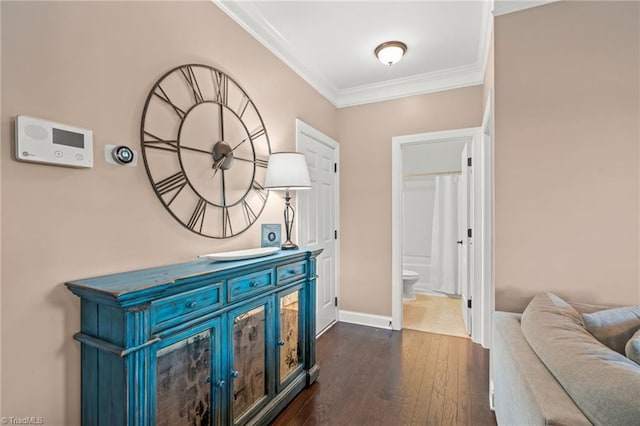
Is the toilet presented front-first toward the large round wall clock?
no

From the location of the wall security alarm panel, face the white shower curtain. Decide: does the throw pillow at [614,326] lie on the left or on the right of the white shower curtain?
right

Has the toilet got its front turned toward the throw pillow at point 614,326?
no

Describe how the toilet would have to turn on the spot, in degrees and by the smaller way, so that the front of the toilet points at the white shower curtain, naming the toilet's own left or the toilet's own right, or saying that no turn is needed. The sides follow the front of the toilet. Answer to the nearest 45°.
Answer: approximately 45° to the toilet's own left

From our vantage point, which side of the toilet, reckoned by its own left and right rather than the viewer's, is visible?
right

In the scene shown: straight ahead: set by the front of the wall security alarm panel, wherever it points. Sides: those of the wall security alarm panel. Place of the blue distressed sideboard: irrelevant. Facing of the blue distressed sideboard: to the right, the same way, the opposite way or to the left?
the same way

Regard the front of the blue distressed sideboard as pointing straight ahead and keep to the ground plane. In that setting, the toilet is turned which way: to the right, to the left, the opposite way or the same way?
the same way

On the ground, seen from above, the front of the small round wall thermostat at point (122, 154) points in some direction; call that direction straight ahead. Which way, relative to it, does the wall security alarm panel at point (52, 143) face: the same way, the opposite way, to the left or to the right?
the same way

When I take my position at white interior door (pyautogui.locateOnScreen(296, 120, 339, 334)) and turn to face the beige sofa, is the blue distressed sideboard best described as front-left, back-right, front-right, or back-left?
front-right

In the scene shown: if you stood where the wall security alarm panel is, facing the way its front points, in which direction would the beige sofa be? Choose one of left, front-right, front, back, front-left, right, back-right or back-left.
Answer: front

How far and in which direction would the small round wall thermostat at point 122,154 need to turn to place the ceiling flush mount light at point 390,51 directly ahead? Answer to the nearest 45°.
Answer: approximately 45° to its left

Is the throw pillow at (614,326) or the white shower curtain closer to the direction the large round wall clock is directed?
the throw pillow

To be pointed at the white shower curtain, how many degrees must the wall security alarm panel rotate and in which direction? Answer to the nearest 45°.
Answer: approximately 45° to its left
